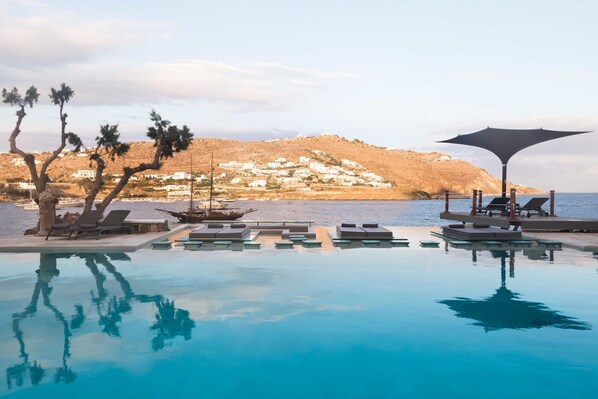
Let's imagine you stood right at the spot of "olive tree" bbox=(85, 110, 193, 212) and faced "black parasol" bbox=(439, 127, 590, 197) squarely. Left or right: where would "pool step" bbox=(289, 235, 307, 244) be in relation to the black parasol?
right

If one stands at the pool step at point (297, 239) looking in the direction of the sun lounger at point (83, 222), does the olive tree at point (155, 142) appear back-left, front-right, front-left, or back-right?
front-right

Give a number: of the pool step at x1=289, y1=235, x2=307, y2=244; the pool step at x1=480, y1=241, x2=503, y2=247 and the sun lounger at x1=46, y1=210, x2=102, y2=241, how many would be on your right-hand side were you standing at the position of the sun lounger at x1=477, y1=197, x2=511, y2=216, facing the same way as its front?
0

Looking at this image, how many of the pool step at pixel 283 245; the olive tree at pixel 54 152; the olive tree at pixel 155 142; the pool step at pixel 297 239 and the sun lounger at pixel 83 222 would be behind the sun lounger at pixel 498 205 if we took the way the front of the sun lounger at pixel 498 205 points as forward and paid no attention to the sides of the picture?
0

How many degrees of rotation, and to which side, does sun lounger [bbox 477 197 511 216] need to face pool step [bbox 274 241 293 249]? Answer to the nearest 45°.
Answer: approximately 45° to its left

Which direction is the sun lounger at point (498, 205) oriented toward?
to the viewer's left

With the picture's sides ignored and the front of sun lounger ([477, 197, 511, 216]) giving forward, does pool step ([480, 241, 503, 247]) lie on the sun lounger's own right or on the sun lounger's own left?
on the sun lounger's own left

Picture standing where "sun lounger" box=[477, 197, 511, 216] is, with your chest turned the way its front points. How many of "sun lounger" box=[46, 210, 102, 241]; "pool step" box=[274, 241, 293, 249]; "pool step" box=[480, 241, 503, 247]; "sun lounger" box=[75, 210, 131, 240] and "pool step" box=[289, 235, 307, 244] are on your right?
0

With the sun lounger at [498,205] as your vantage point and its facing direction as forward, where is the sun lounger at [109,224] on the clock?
the sun lounger at [109,224] is roughly at 11 o'clock from the sun lounger at [498,205].

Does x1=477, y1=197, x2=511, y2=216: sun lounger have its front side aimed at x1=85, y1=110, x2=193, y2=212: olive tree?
yes

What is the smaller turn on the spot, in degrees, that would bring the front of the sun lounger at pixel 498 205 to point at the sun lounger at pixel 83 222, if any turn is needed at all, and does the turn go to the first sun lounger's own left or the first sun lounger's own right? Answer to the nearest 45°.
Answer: approximately 45° to the first sun lounger's own left

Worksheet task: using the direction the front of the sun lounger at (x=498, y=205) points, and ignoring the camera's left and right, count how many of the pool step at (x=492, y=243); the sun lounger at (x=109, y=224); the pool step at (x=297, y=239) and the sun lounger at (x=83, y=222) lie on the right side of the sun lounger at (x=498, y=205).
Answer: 0

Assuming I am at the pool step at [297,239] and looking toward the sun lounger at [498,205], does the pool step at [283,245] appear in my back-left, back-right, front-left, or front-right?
back-right

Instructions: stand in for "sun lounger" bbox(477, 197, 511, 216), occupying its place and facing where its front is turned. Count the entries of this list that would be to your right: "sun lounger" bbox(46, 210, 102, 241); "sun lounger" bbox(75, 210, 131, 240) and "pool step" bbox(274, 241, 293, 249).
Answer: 0
